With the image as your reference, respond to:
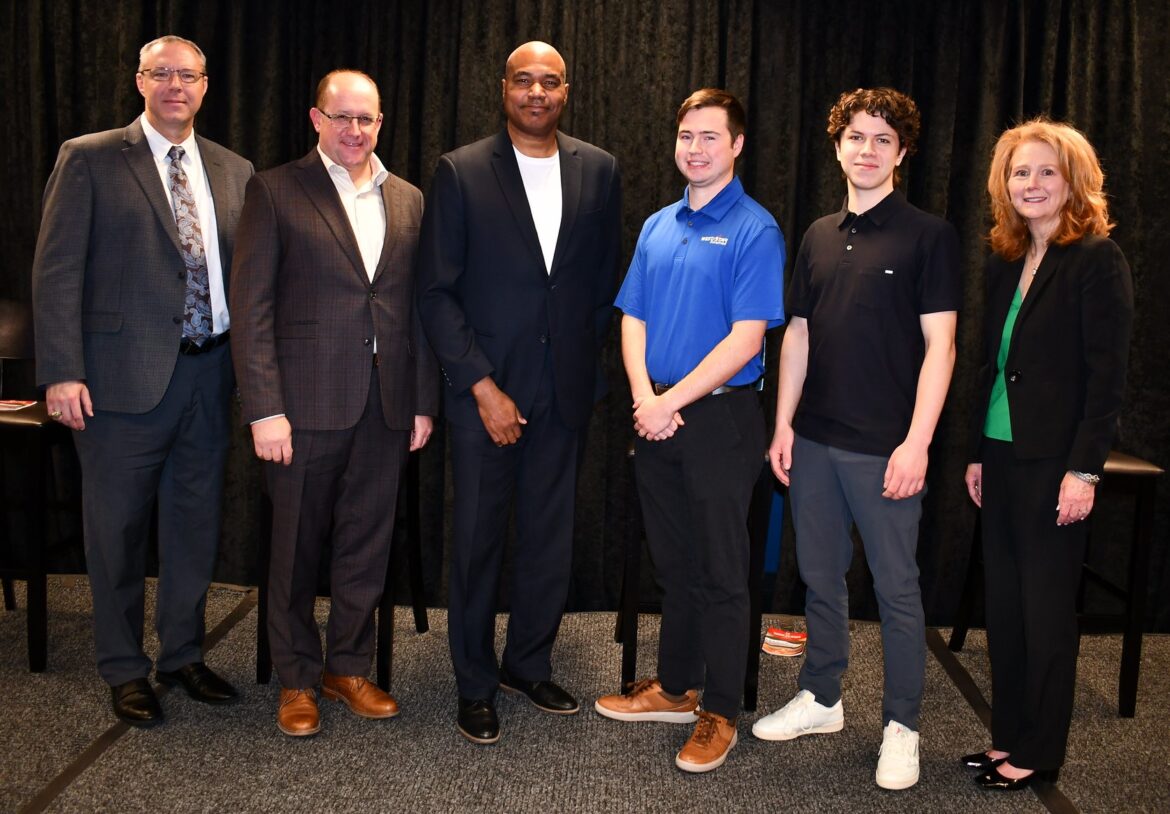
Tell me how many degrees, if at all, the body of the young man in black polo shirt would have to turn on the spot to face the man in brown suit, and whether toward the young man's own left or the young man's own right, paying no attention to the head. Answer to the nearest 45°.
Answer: approximately 45° to the young man's own right

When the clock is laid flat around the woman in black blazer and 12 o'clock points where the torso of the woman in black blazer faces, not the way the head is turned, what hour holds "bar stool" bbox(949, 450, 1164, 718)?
The bar stool is roughly at 5 o'clock from the woman in black blazer.

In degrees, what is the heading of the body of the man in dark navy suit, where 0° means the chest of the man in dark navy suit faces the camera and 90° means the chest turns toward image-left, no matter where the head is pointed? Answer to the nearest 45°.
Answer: approximately 315°

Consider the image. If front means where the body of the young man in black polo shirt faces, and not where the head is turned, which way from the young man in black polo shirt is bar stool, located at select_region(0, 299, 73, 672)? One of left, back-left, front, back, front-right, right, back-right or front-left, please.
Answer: front-right

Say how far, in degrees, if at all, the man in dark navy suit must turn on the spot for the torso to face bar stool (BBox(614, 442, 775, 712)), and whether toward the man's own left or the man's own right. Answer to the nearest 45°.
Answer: approximately 135° to the man's own left

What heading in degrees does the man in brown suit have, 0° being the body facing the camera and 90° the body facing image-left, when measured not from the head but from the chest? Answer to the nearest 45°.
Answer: approximately 315°
